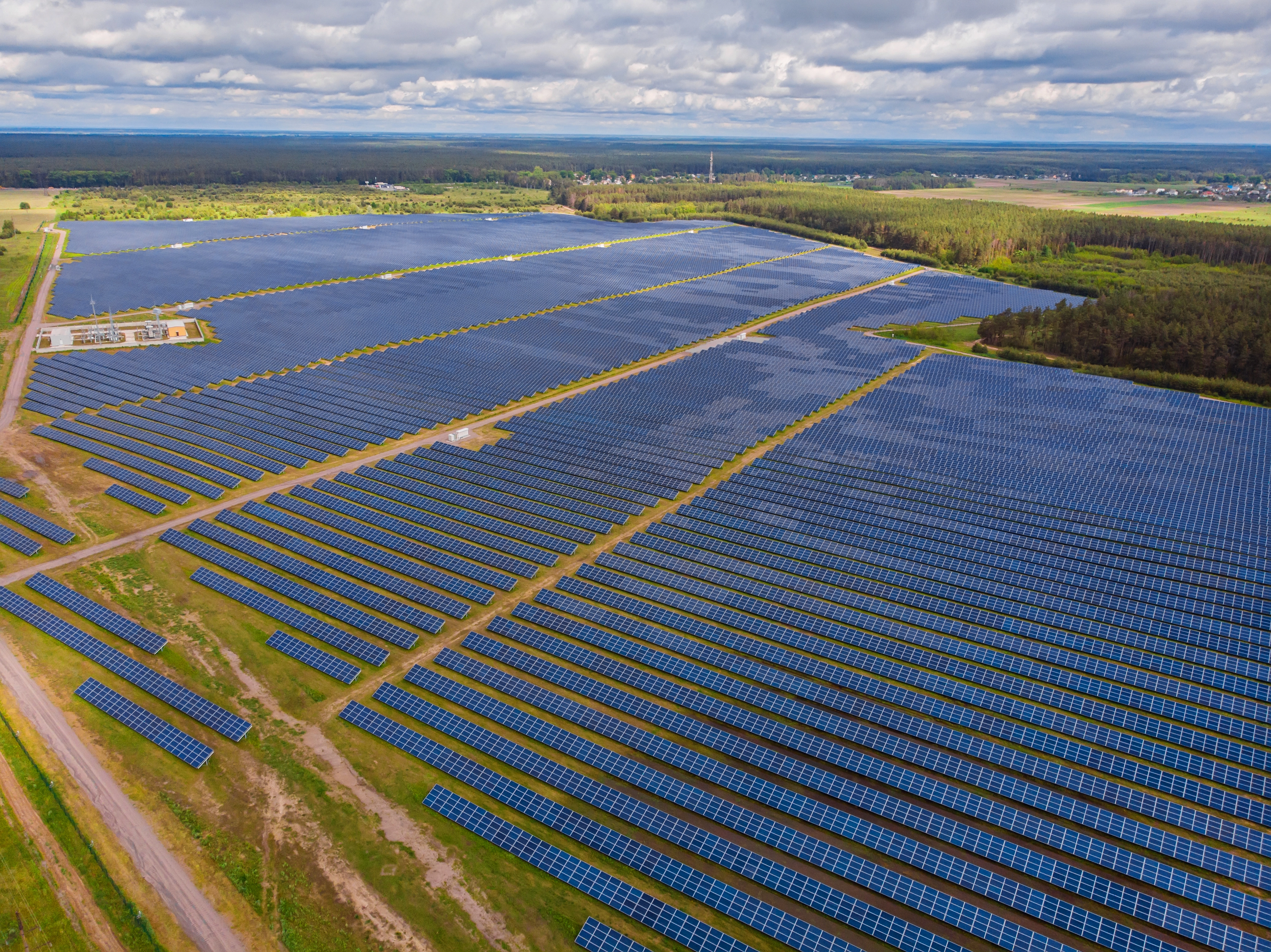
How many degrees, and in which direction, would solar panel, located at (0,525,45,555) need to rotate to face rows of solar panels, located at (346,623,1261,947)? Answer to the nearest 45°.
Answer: approximately 90° to its left

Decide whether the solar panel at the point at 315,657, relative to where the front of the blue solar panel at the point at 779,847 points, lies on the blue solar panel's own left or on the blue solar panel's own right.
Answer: on the blue solar panel's own right

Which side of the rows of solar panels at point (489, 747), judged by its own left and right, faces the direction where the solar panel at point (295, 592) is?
right

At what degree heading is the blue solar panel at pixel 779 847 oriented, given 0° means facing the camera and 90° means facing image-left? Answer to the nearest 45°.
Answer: approximately 45°

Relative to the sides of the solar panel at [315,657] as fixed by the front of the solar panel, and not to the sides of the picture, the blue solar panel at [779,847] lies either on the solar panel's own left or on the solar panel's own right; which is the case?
on the solar panel's own left

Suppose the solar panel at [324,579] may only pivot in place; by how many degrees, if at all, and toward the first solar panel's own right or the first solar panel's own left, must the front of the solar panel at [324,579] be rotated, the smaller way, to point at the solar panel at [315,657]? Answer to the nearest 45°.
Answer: approximately 45° to the first solar panel's own left

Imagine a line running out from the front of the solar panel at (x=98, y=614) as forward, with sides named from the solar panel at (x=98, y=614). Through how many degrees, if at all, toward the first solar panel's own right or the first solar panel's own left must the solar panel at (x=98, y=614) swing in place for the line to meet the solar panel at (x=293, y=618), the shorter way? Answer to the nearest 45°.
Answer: approximately 90° to the first solar panel's own left

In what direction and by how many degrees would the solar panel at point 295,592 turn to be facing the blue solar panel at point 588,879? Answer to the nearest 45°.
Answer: approximately 45° to its left

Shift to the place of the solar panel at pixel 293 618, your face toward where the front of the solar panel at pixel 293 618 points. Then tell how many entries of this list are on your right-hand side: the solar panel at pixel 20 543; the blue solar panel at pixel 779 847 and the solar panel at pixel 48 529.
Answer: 2
